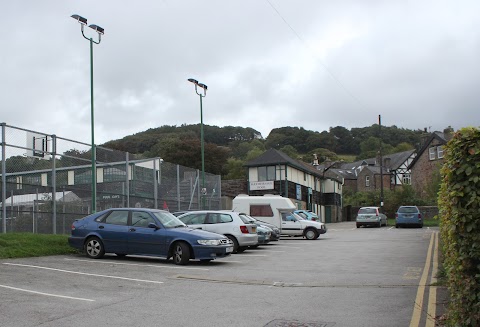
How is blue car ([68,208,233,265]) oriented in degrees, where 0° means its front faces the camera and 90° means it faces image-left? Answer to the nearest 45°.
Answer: approximately 315°

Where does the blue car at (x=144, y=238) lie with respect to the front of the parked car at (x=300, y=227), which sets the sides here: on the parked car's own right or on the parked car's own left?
on the parked car's own right

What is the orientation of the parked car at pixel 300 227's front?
to the viewer's right

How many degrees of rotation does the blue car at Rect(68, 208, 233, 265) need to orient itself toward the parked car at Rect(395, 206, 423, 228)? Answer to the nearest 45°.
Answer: approximately 90° to its left
